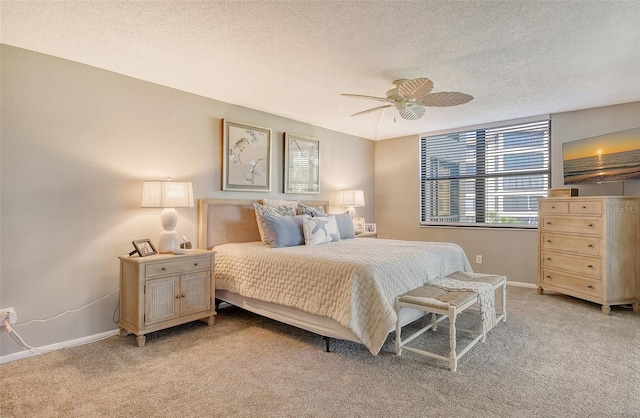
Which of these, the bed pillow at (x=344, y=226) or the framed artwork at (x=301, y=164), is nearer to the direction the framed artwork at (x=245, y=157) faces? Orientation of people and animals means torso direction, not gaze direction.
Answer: the bed pillow

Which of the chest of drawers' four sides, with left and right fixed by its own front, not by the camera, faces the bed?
front

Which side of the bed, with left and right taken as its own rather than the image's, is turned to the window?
left

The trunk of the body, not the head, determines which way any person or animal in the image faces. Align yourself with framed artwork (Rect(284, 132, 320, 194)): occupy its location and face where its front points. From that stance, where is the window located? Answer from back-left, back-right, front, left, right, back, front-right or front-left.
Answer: front-left

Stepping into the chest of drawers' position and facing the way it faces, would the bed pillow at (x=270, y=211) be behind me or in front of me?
in front

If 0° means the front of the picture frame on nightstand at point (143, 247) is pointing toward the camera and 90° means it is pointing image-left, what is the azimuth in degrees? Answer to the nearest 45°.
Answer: approximately 315°

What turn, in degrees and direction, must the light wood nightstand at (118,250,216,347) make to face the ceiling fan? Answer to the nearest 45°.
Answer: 0° — it already faces it

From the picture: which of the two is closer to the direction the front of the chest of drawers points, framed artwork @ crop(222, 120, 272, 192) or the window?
the framed artwork

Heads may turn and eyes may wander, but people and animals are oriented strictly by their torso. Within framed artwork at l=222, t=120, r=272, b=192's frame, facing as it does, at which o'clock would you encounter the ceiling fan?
The ceiling fan is roughly at 12 o'clock from the framed artwork.

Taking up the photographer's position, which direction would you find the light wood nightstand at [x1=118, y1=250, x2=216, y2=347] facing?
facing the viewer and to the right of the viewer
